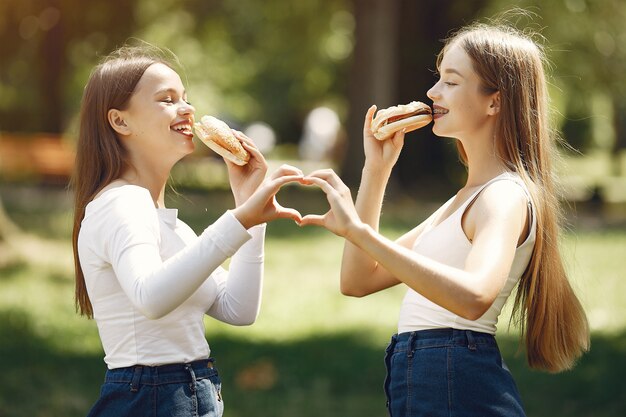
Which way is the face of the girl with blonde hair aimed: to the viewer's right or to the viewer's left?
to the viewer's left

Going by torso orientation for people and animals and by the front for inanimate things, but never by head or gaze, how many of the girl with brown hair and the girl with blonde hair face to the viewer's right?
1

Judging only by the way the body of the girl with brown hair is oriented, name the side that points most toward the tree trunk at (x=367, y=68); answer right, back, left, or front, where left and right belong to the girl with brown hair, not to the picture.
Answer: left

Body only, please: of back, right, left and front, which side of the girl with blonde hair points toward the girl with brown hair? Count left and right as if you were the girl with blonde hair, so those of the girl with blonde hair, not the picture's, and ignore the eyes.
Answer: front

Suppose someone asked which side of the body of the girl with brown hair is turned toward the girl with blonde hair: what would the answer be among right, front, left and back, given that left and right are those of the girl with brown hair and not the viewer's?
front

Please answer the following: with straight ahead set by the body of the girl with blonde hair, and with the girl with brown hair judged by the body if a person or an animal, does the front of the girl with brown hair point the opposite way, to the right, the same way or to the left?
the opposite way

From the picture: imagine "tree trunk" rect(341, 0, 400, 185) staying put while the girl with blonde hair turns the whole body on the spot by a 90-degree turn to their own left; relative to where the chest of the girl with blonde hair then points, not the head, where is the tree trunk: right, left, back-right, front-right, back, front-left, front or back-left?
back

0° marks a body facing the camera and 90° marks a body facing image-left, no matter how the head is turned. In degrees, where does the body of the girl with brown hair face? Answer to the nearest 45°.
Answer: approximately 270°

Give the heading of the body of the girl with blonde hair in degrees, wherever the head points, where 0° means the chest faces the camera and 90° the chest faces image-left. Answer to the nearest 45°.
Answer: approximately 90°
